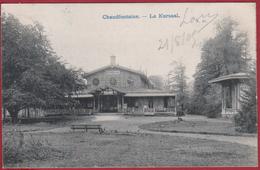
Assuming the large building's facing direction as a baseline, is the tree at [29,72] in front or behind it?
in front

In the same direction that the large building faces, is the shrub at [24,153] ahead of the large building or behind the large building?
ahead

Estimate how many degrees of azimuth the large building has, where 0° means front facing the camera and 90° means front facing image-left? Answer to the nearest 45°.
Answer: approximately 0°
